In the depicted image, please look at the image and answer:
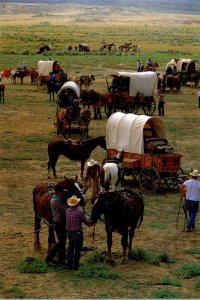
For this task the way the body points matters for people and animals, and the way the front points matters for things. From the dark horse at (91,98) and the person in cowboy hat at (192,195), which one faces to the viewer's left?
the dark horse

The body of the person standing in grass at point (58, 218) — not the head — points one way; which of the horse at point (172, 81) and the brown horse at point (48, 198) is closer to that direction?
the horse

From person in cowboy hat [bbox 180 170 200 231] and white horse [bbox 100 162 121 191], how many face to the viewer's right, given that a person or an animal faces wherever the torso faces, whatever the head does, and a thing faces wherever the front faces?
0
